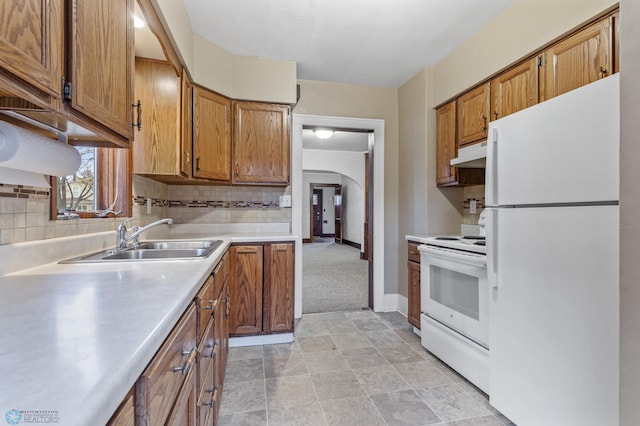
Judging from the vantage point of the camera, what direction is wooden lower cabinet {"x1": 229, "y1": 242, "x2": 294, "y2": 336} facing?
facing the viewer

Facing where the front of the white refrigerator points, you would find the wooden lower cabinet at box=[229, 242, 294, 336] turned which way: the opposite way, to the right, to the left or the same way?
to the left

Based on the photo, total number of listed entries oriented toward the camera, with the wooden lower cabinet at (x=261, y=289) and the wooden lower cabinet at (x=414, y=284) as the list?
1

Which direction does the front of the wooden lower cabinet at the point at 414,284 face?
to the viewer's left

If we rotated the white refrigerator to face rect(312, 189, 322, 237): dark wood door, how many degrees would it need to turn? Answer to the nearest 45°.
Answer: approximately 90° to its right

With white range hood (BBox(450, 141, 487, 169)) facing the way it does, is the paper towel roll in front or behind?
in front

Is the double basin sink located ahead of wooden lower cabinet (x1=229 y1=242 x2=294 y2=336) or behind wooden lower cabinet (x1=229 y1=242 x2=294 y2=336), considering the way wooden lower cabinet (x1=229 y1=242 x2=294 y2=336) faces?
ahead

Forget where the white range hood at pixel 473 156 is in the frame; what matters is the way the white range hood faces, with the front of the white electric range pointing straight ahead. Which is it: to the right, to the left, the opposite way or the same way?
the same way

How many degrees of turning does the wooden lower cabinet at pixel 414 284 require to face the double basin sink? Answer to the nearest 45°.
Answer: approximately 45° to its left

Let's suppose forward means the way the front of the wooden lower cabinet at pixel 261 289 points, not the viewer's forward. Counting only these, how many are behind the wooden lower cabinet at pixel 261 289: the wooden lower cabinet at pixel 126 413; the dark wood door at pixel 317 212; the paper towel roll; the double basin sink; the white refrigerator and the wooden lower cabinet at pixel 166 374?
1

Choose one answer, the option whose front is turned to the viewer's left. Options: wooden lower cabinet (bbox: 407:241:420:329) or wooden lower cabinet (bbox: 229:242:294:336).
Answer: wooden lower cabinet (bbox: 407:241:420:329)

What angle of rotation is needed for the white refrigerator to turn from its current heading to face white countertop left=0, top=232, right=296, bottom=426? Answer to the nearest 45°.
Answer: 0° — it already faces it

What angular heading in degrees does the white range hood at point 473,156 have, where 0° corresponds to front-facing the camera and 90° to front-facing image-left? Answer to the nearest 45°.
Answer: approximately 45°

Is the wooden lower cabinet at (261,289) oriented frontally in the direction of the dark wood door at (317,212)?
no

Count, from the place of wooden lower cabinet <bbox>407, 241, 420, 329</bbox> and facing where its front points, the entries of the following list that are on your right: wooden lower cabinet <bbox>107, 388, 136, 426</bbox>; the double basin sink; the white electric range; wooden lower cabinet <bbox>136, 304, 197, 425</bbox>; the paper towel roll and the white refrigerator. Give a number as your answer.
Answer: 0

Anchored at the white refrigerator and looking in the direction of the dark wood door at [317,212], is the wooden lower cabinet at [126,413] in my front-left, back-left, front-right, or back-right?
back-left

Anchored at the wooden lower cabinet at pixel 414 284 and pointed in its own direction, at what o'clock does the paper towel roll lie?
The paper towel roll is roughly at 10 o'clock from the wooden lower cabinet.

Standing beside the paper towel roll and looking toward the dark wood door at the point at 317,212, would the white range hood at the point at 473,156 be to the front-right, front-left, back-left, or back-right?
front-right

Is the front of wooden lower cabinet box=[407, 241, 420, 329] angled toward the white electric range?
no

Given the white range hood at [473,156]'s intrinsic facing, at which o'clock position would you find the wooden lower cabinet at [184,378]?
The wooden lower cabinet is roughly at 11 o'clock from the white range hood.
